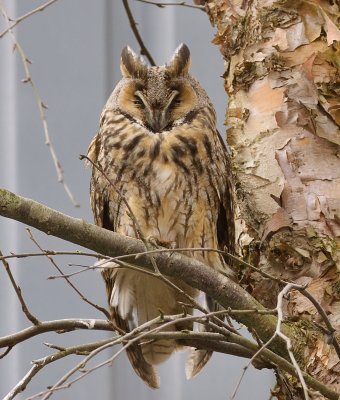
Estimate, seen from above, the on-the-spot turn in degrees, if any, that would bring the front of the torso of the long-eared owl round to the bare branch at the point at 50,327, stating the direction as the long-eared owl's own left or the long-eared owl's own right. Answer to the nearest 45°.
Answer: approximately 45° to the long-eared owl's own right

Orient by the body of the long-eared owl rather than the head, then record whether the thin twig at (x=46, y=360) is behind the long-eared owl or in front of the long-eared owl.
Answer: in front

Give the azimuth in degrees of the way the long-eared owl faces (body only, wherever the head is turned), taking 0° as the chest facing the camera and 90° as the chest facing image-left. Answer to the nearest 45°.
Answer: approximately 0°
